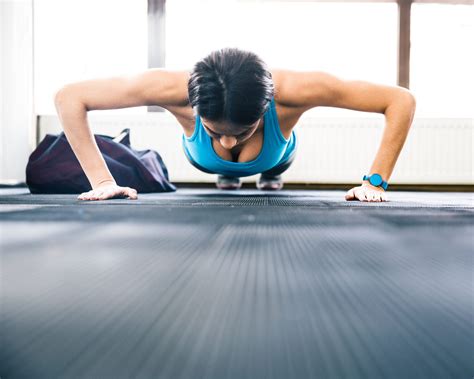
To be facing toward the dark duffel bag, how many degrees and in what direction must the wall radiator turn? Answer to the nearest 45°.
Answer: approximately 45° to its right

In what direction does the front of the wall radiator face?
toward the camera

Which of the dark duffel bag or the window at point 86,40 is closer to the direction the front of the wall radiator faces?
the dark duffel bag

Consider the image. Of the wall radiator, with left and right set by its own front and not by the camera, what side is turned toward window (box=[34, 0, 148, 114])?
right
